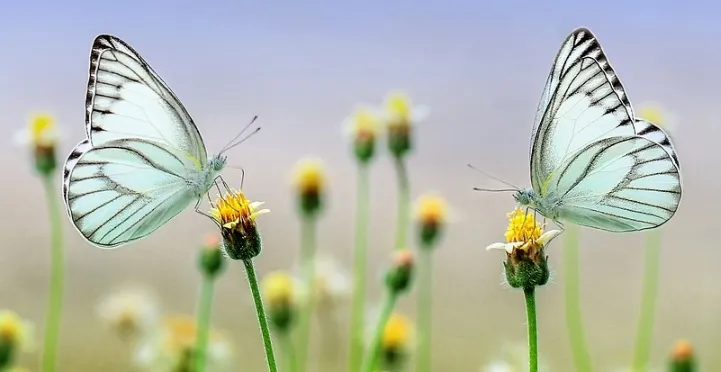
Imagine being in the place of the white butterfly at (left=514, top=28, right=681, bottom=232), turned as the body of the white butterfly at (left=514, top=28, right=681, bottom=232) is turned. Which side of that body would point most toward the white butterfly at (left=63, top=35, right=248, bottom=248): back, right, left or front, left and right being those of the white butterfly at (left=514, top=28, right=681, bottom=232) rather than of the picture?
front

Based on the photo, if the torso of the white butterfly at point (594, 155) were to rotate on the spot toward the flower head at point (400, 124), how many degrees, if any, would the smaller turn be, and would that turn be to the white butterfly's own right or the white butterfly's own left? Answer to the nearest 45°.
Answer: approximately 45° to the white butterfly's own right

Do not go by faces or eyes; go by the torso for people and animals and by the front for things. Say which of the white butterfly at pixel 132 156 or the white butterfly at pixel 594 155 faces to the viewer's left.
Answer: the white butterfly at pixel 594 155

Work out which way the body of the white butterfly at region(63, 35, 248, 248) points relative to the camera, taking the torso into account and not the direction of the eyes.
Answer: to the viewer's right

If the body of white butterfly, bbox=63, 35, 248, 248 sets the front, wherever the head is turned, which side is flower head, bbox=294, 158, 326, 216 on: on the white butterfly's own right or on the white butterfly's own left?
on the white butterfly's own left

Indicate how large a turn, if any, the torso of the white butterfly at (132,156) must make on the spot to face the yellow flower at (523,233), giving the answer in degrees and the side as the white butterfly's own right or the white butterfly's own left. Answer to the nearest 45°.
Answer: approximately 45° to the white butterfly's own right

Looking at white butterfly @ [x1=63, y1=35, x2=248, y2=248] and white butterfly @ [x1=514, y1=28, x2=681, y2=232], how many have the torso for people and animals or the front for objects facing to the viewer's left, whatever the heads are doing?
1

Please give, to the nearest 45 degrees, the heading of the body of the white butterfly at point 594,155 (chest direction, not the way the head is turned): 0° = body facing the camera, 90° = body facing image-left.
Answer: approximately 90°

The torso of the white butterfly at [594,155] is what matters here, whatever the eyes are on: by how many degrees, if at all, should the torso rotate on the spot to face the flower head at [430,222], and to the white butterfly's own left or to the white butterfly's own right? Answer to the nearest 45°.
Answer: approximately 45° to the white butterfly's own right
